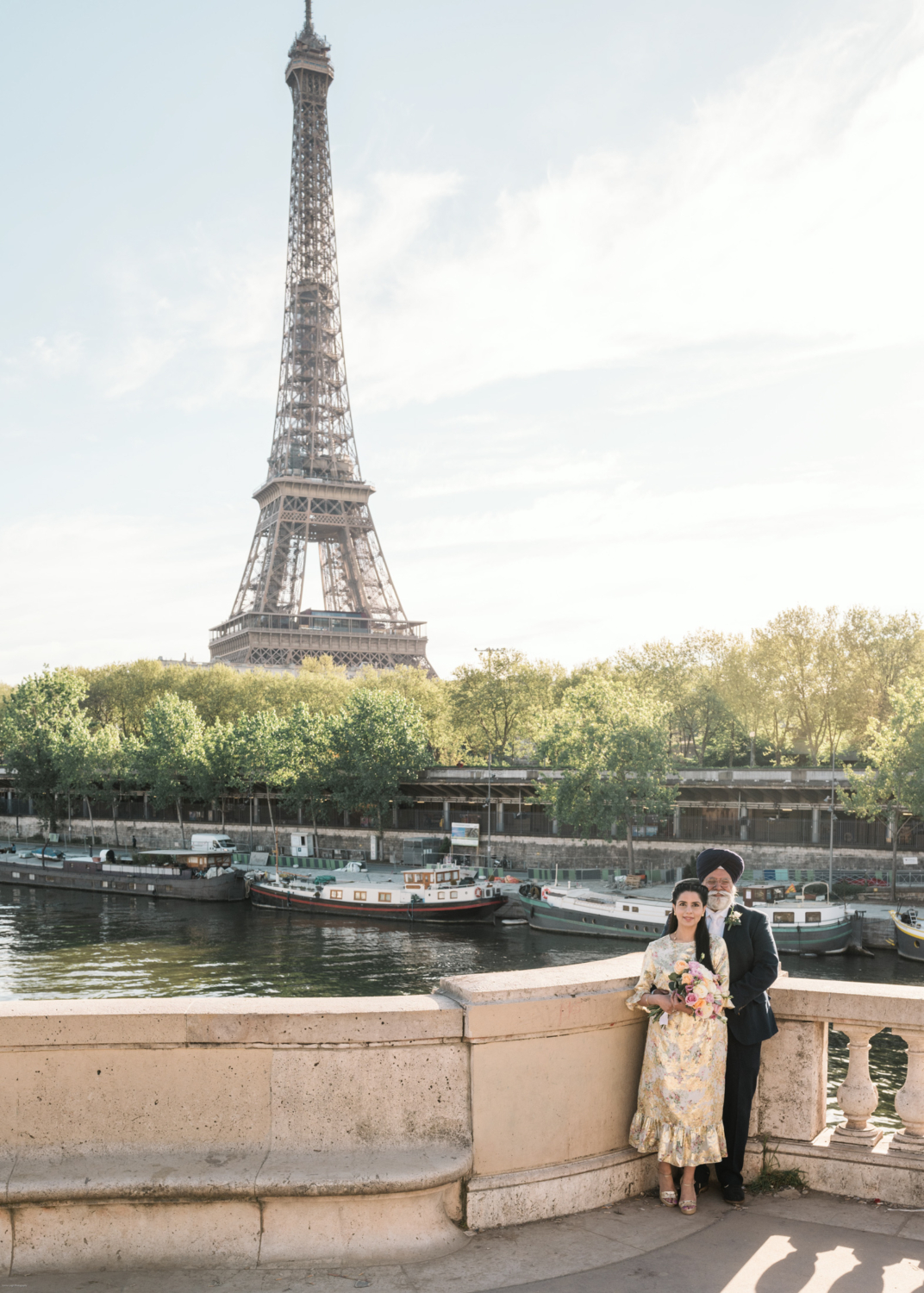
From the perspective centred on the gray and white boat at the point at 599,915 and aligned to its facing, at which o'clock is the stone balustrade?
The stone balustrade is roughly at 9 o'clock from the gray and white boat.

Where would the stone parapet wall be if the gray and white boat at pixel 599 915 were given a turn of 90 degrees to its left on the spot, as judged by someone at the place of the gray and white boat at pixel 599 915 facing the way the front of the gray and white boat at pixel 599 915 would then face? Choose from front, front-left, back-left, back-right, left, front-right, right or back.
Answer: front

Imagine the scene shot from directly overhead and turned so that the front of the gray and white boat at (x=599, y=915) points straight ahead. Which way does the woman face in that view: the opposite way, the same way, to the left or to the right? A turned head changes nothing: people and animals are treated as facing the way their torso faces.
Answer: to the left

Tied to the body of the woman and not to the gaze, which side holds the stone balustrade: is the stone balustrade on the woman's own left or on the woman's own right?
on the woman's own left

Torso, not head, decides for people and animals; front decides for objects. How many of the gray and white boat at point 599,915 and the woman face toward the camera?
1

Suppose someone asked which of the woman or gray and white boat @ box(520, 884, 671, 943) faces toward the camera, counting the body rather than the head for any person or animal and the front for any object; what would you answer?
the woman

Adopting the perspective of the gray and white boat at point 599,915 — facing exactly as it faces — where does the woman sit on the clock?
The woman is roughly at 9 o'clock from the gray and white boat.

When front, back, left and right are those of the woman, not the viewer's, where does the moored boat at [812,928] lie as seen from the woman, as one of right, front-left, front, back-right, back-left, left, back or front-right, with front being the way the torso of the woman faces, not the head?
back

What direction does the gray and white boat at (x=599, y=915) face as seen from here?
to the viewer's left

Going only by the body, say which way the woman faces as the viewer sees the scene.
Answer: toward the camera

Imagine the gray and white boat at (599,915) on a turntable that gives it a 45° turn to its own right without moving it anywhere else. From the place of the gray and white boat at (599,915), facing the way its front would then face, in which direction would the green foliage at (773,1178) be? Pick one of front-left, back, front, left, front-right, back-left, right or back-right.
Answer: back-left
